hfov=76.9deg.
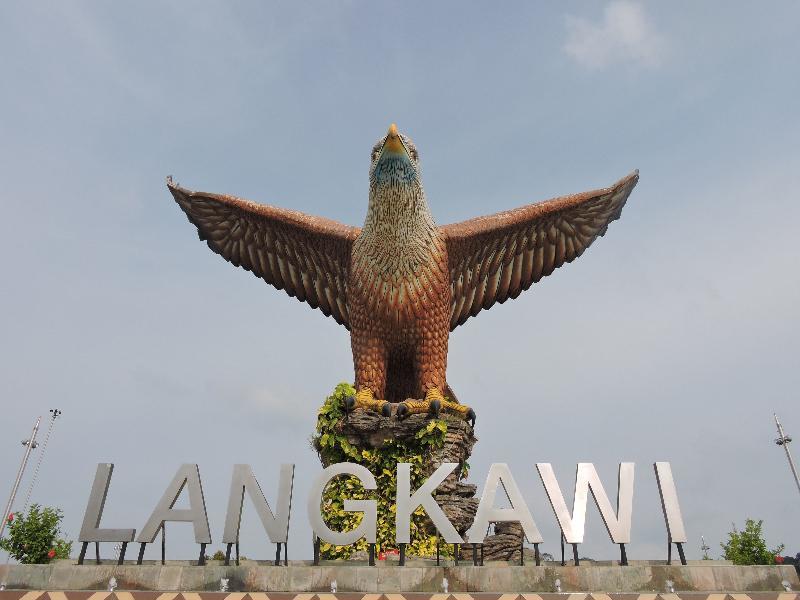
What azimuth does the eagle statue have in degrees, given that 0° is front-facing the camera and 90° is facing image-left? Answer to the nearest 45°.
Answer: approximately 0°

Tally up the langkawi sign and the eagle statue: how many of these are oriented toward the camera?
2

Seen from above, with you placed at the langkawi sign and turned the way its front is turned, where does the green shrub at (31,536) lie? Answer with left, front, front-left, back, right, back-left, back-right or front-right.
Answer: back-right

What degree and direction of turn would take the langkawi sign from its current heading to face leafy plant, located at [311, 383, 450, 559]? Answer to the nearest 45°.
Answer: approximately 180°

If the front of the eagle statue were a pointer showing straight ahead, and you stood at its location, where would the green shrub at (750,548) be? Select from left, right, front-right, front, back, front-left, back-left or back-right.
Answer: back-left

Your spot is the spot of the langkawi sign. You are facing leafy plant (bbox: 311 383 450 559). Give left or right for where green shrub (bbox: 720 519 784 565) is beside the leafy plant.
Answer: right

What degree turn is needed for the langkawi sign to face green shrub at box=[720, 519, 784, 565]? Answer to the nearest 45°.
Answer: approximately 135° to its left
